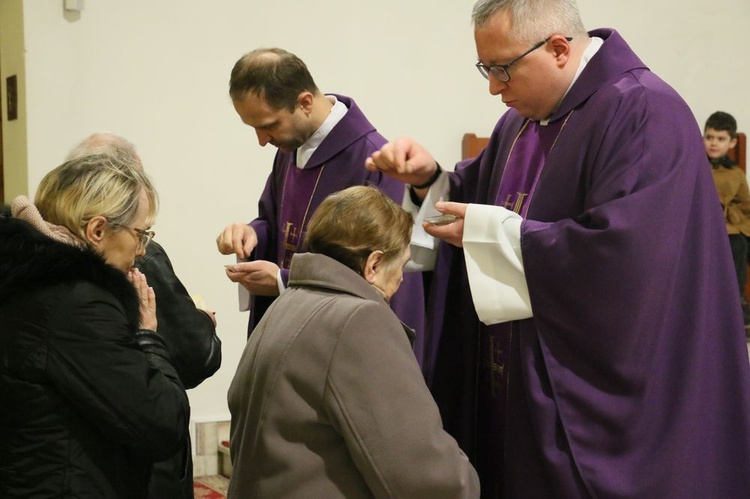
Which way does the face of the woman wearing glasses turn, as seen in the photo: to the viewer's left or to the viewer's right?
to the viewer's right

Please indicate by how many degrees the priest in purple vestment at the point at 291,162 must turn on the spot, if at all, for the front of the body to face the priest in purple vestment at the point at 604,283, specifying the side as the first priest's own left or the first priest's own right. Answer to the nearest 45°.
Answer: approximately 90° to the first priest's own left

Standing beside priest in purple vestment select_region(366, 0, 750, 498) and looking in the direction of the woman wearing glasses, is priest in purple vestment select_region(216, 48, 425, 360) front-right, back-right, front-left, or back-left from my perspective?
front-right

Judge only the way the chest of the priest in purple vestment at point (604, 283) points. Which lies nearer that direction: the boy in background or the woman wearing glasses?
the woman wearing glasses

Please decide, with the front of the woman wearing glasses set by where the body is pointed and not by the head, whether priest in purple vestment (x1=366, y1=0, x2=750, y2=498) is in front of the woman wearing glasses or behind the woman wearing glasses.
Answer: in front

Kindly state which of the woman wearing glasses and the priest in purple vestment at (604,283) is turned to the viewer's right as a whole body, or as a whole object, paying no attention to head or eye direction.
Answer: the woman wearing glasses

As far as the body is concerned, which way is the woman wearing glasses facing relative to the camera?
to the viewer's right

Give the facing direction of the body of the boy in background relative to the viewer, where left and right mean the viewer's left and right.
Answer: facing the viewer and to the left of the viewer

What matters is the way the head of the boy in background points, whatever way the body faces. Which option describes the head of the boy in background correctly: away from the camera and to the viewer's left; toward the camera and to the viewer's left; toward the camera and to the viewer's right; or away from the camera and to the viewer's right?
toward the camera and to the viewer's left

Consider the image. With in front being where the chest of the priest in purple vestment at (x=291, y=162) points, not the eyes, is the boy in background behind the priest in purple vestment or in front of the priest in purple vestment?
behind

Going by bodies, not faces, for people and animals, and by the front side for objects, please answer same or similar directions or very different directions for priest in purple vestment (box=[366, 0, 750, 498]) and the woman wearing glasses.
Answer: very different directions

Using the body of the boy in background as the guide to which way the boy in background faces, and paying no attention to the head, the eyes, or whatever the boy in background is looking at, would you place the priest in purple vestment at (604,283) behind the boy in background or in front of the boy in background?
in front

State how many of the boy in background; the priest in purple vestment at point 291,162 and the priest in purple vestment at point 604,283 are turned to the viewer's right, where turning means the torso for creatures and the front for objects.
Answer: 0

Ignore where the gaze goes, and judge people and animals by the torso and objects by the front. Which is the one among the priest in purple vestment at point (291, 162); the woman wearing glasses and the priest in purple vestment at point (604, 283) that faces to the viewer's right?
the woman wearing glasses
